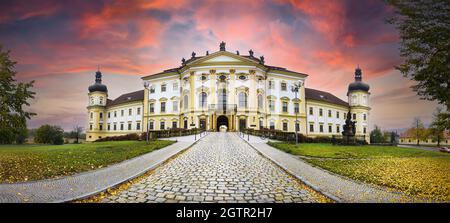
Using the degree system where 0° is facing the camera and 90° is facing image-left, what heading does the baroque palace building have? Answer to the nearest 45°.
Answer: approximately 0°
